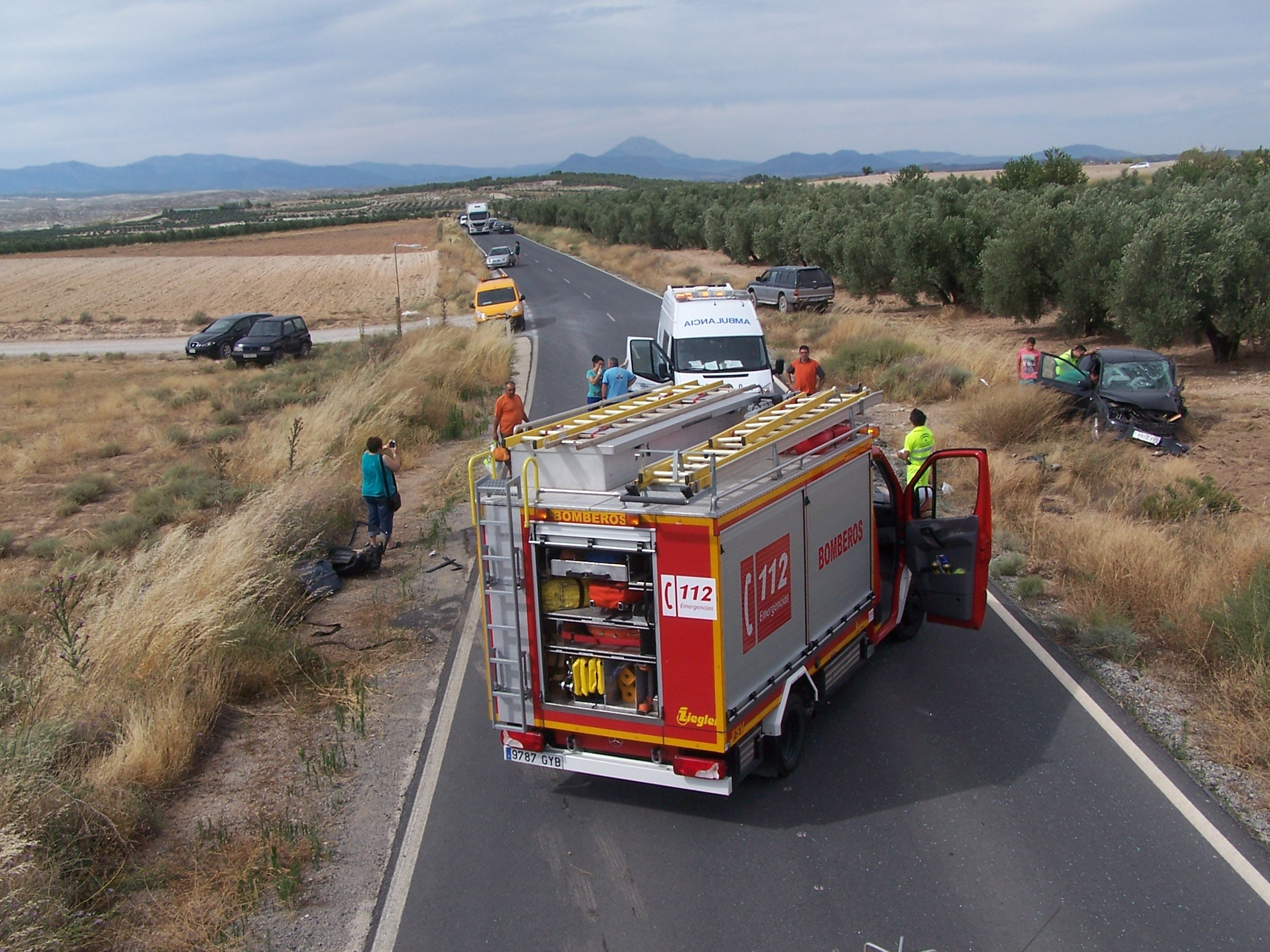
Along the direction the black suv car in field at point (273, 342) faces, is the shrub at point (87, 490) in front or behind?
in front

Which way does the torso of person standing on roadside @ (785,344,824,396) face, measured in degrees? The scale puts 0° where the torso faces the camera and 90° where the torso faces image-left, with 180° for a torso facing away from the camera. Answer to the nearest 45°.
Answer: approximately 0°

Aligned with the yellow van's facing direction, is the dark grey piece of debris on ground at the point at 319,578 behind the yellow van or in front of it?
in front

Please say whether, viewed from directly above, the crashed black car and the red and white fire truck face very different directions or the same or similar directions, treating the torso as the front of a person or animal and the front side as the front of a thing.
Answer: very different directions

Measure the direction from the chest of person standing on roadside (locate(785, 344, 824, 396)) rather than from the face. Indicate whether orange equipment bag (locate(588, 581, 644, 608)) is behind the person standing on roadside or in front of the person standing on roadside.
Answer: in front

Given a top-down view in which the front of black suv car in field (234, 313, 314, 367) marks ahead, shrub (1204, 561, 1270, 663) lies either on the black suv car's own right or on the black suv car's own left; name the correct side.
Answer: on the black suv car's own left
